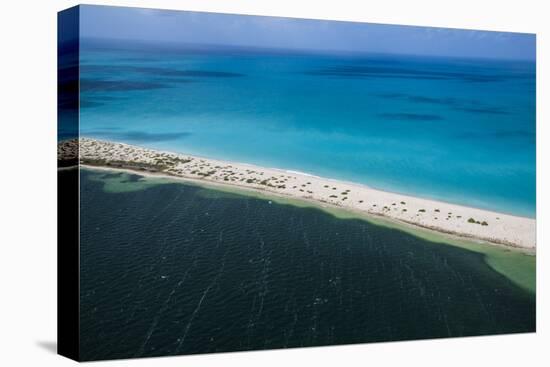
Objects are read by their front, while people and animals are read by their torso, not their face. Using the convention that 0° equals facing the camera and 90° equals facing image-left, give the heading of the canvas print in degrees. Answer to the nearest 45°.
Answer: approximately 315°
